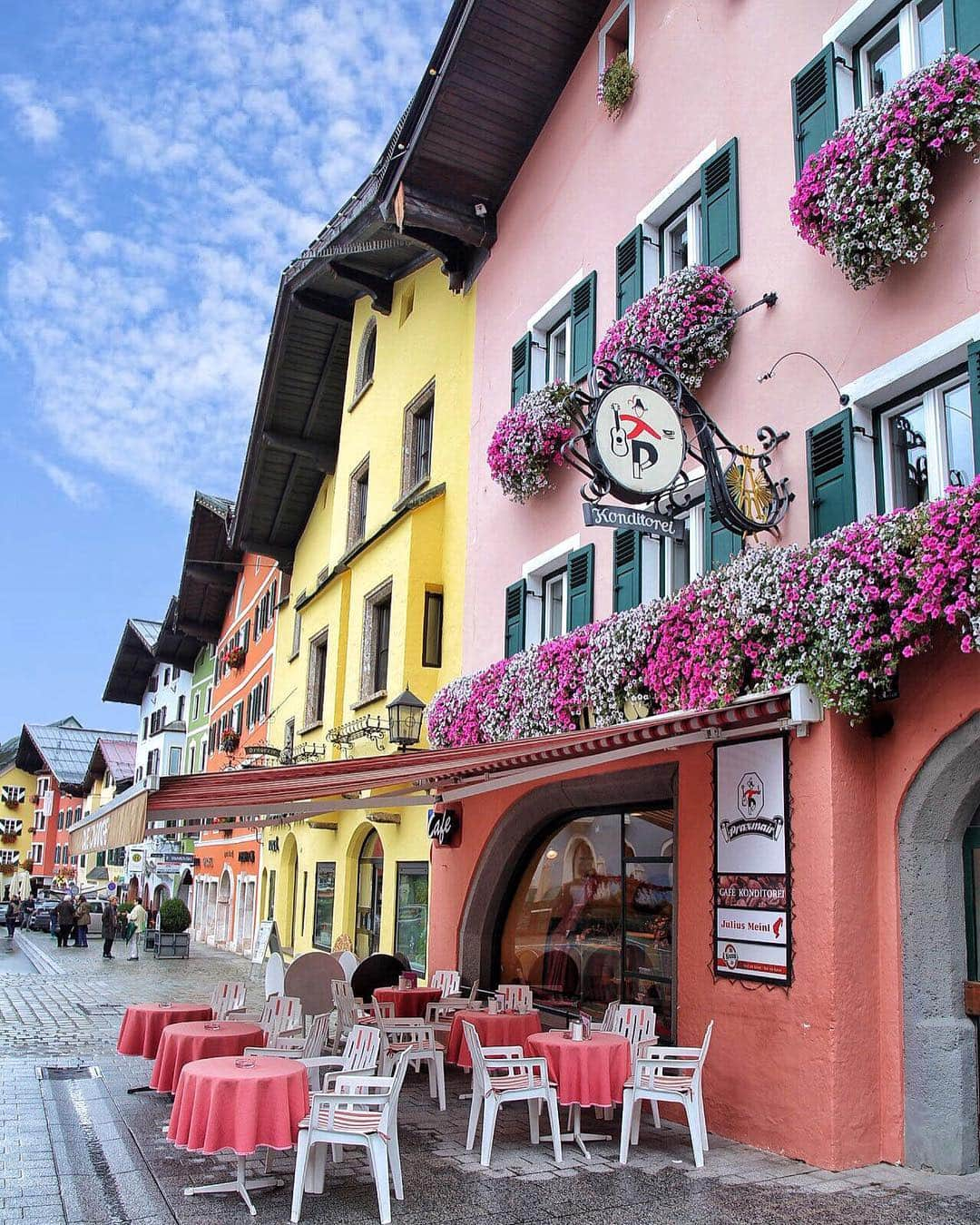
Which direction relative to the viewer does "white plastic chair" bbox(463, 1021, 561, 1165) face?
to the viewer's right

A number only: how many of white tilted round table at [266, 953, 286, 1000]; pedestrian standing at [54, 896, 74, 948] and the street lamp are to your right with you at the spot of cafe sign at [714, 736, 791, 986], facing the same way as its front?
3

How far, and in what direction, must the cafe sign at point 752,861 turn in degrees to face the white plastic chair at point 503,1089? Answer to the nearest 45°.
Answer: approximately 45° to its right

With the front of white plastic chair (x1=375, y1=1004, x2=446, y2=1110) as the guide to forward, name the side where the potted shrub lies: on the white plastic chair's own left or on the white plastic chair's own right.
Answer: on the white plastic chair's own left

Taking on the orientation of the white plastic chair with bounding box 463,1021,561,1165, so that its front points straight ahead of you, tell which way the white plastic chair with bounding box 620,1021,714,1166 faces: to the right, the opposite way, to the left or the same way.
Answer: the opposite way

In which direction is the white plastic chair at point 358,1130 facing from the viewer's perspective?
to the viewer's left

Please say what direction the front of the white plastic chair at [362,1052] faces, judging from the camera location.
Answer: facing the viewer and to the left of the viewer

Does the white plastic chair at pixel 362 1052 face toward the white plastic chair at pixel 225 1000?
no

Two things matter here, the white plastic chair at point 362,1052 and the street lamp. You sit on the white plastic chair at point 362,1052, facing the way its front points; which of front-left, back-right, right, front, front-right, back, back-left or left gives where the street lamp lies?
back-right

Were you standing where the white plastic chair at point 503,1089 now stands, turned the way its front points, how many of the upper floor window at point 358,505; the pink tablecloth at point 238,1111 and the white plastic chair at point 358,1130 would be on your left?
1

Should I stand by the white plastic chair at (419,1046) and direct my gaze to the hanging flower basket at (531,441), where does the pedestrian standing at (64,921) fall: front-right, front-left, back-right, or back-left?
front-left
